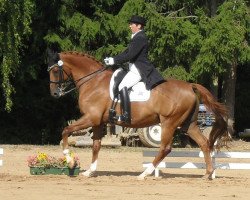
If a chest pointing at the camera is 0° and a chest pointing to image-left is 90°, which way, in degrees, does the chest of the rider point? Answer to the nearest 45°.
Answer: approximately 90°

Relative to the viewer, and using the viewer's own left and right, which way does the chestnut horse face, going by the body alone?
facing to the left of the viewer

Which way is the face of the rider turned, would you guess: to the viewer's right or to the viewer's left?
to the viewer's left
